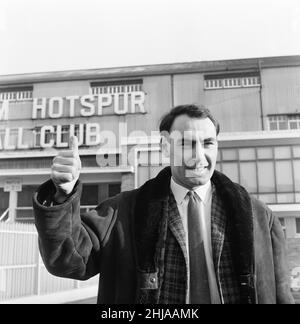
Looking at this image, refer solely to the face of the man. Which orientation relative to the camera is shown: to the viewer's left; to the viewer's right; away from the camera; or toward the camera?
toward the camera

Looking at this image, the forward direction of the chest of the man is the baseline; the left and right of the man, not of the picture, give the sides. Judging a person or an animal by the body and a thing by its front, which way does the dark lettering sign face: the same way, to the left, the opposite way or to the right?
the same way

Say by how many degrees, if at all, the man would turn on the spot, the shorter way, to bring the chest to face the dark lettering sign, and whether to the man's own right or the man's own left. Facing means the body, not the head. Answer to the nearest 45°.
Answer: approximately 135° to the man's own right

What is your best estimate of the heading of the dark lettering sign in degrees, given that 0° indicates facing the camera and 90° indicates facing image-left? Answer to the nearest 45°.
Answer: approximately 0°

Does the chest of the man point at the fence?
no

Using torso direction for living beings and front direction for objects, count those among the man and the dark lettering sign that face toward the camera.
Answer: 2

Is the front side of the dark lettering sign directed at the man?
yes

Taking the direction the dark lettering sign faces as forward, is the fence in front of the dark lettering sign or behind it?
in front

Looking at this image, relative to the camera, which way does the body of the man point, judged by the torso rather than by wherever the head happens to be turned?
toward the camera
